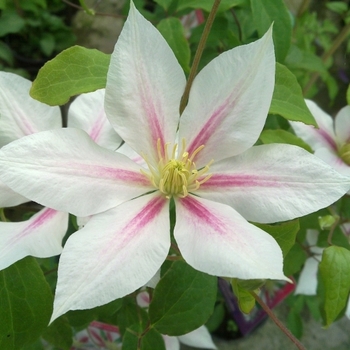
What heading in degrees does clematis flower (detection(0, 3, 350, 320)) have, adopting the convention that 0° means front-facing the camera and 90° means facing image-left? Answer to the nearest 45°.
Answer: approximately 0°
